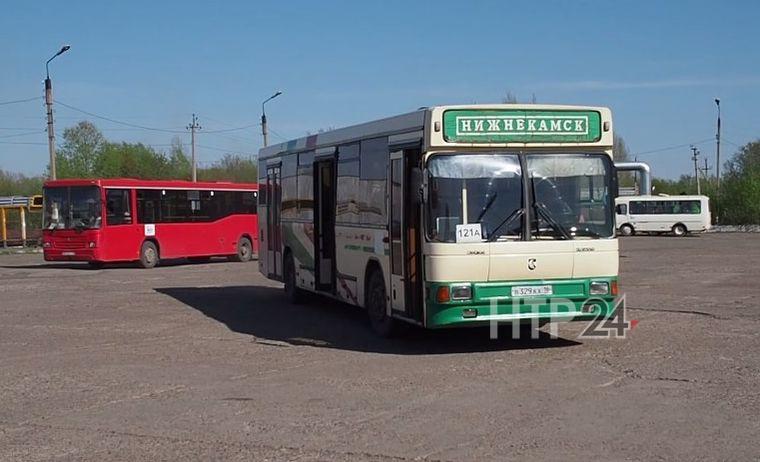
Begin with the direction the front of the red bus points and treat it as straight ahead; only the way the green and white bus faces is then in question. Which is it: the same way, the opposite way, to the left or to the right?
to the left

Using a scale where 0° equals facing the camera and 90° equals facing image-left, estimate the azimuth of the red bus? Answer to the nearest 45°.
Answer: approximately 45°

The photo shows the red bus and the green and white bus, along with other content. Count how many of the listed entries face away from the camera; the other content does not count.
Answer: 0

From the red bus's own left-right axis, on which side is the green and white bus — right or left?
on its left

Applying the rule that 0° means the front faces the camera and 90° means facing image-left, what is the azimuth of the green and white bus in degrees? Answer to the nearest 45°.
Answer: approximately 315°

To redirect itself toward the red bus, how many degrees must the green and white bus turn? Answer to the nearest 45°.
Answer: approximately 180°
